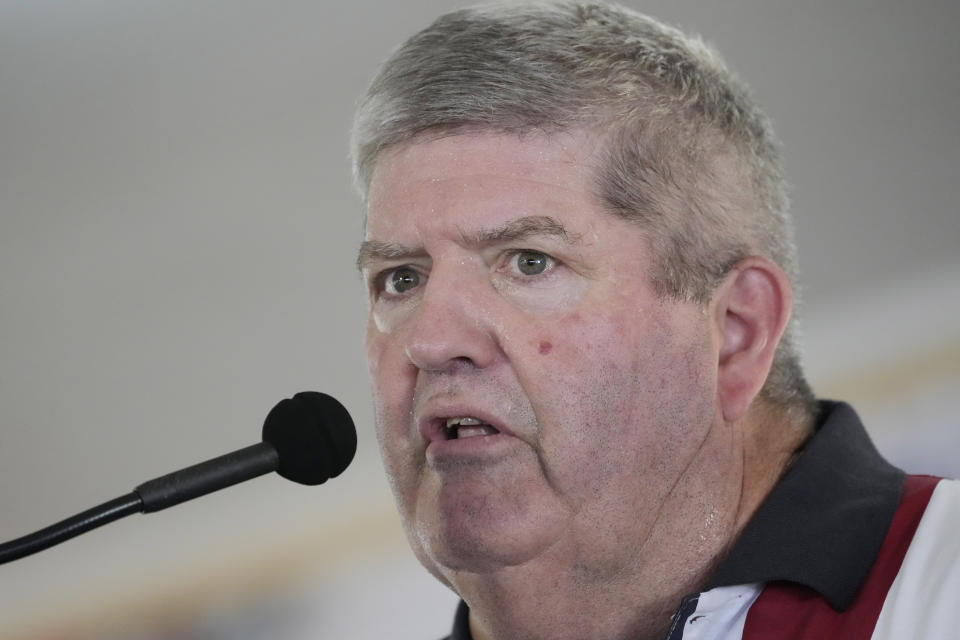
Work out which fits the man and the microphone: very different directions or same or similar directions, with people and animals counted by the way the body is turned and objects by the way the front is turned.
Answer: very different directions

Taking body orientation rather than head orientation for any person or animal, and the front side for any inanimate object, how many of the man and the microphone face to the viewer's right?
1

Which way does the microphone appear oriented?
to the viewer's right

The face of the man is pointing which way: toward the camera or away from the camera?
toward the camera
